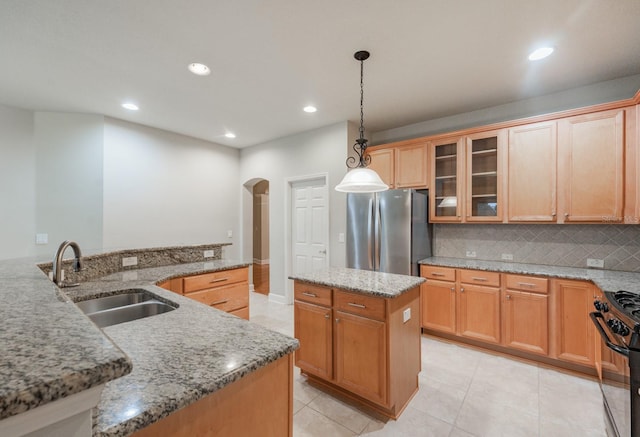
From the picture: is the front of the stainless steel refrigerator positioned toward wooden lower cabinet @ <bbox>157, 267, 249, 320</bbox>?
yes

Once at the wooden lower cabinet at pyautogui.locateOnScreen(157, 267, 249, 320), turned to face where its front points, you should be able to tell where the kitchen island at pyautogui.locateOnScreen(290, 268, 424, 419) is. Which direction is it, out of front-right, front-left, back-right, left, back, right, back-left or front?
front

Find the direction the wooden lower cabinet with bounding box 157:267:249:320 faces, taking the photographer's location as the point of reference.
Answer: facing the viewer and to the right of the viewer

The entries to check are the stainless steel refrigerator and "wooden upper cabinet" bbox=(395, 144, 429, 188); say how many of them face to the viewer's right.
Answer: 0

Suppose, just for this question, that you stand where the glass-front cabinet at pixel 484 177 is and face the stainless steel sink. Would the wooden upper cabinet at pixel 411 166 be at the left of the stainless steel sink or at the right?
right

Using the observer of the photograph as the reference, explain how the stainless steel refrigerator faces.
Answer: facing the viewer and to the left of the viewer

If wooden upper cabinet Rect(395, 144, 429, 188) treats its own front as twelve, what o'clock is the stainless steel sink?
The stainless steel sink is roughly at 1 o'clock from the wooden upper cabinet.

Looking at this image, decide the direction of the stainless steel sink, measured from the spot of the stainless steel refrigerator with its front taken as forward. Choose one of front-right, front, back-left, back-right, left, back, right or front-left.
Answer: front

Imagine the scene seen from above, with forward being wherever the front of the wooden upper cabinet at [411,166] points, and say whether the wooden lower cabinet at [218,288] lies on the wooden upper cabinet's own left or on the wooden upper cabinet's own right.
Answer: on the wooden upper cabinet's own right

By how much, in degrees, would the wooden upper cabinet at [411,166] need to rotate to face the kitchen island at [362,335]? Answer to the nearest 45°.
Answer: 0° — it already faces it

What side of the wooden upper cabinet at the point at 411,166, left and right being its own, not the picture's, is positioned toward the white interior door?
right

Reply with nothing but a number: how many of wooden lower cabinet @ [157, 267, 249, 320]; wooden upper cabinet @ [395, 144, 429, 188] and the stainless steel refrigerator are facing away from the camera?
0

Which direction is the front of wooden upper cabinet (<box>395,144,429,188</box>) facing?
toward the camera
